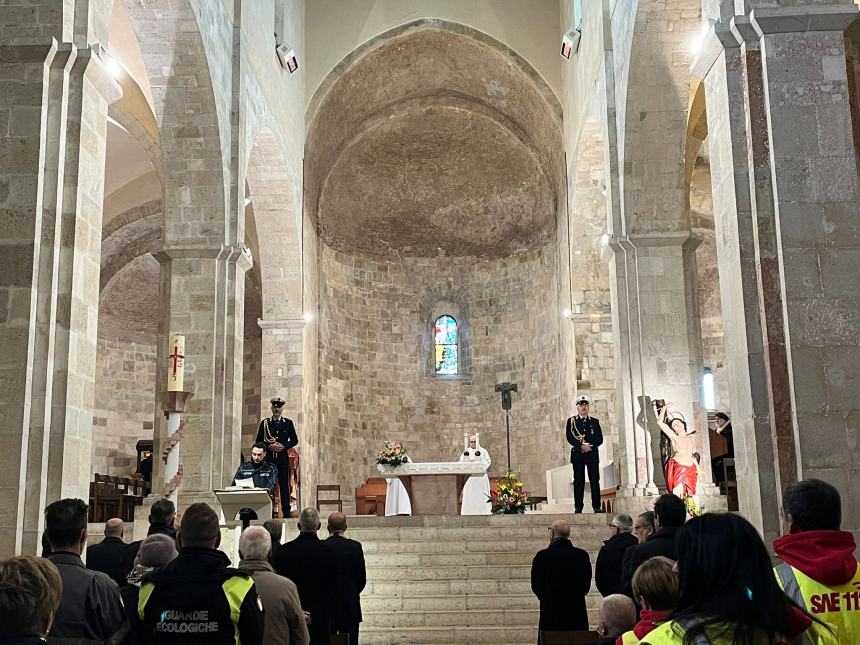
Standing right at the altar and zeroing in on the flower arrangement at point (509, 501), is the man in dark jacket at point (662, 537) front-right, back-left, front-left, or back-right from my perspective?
front-right

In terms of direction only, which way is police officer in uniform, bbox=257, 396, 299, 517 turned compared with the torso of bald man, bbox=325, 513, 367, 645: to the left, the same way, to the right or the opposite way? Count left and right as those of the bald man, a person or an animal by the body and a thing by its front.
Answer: the opposite way

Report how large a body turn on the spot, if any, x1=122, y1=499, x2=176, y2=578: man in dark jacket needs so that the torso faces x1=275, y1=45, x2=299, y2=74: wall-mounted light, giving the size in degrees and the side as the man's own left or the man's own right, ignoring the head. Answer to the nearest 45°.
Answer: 0° — they already face it

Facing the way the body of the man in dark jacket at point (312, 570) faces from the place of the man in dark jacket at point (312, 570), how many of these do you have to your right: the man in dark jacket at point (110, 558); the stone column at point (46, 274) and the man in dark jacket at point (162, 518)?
0

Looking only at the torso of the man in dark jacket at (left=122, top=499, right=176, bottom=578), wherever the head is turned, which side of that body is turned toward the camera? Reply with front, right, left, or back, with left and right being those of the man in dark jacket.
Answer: back

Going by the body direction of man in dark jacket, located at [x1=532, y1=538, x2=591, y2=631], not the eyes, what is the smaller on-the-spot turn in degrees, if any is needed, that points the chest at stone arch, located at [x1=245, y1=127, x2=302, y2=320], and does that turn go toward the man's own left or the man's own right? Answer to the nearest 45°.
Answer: approximately 45° to the man's own left

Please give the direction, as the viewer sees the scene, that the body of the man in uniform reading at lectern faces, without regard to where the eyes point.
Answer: toward the camera

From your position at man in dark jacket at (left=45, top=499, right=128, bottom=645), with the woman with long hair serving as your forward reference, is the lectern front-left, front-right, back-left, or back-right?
back-left

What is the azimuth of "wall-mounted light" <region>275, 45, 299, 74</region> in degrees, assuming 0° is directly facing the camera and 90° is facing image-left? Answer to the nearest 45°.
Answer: approximately 315°

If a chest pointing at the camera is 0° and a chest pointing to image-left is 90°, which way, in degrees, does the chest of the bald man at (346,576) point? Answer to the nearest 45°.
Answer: approximately 180°

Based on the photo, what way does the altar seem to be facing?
toward the camera

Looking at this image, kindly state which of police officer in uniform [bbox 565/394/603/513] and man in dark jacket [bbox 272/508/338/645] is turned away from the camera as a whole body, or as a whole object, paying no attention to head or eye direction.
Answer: the man in dark jacket

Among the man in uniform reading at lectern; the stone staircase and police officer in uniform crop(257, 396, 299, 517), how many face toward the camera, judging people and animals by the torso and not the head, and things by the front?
3

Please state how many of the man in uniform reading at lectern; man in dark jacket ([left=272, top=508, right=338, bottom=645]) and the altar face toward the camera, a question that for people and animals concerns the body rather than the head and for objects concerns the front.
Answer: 2

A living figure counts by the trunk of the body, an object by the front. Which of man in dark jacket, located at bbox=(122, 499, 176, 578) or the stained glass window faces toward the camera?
the stained glass window

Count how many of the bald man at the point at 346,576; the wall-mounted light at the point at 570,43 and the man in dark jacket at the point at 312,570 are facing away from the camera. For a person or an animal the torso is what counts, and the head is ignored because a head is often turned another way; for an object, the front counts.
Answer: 2

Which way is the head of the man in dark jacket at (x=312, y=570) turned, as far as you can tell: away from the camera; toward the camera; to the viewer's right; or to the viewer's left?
away from the camera

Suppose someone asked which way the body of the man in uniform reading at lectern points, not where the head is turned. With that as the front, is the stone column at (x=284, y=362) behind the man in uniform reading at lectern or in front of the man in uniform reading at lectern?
behind

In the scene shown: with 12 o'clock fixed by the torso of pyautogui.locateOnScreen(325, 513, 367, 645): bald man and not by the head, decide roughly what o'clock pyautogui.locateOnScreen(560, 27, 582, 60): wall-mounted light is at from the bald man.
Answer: The wall-mounted light is roughly at 1 o'clock from the bald man.

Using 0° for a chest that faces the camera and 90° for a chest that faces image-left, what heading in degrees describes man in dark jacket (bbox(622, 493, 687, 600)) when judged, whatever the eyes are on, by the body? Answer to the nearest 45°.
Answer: approximately 135°

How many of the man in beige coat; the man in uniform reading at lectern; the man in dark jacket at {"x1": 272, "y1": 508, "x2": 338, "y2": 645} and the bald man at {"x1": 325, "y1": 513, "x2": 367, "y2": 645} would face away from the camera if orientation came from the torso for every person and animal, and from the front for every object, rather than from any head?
3
